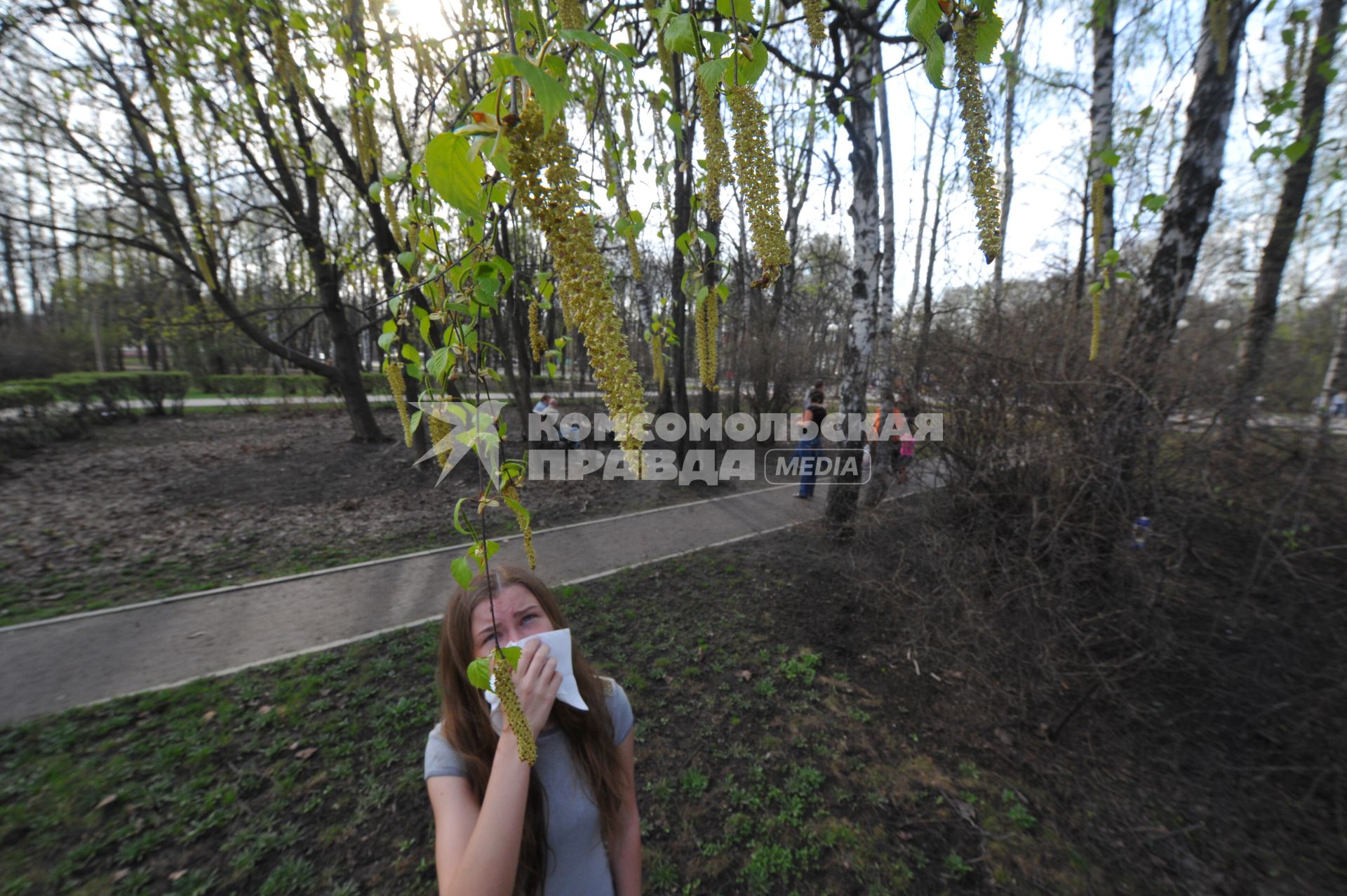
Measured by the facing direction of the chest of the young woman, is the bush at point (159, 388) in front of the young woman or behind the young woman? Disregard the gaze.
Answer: behind

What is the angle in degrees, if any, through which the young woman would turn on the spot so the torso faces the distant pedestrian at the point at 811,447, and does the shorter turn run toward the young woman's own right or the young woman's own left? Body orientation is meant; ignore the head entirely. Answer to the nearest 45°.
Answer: approximately 135° to the young woman's own left

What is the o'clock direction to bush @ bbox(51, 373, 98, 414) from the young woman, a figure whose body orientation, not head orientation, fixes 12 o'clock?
The bush is roughly at 5 o'clock from the young woman.

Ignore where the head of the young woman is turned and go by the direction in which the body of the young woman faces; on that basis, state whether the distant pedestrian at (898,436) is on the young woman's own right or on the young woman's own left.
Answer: on the young woman's own left

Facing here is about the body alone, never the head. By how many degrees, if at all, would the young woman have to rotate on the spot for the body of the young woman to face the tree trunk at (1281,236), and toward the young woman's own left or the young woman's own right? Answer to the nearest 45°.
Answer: approximately 90° to the young woman's own left

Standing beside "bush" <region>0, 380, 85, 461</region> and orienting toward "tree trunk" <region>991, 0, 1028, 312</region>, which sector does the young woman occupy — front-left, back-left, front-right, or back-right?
front-right

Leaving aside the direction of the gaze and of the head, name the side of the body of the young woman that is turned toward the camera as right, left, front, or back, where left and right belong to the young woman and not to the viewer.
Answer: front

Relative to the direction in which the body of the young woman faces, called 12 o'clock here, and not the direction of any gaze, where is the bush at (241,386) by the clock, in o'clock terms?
The bush is roughly at 5 o'clock from the young woman.

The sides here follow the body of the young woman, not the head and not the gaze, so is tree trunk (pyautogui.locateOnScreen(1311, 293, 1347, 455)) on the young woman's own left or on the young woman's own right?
on the young woman's own left

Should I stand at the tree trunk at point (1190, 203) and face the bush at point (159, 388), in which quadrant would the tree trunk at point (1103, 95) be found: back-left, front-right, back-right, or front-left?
front-right

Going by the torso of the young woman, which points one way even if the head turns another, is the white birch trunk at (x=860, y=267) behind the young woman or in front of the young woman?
behind

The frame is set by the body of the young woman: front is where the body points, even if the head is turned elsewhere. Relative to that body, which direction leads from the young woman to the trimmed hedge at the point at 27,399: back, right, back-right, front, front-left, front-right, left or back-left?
back-right
